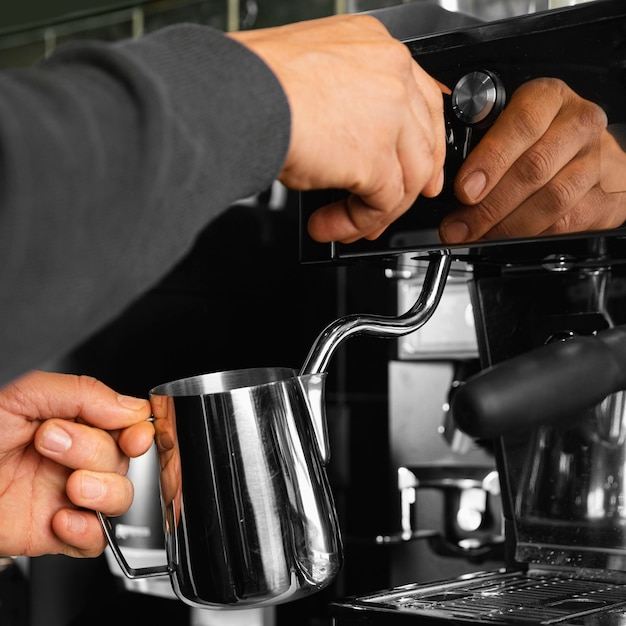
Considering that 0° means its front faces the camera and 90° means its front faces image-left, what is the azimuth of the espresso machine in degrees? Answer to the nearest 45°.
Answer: approximately 45°
